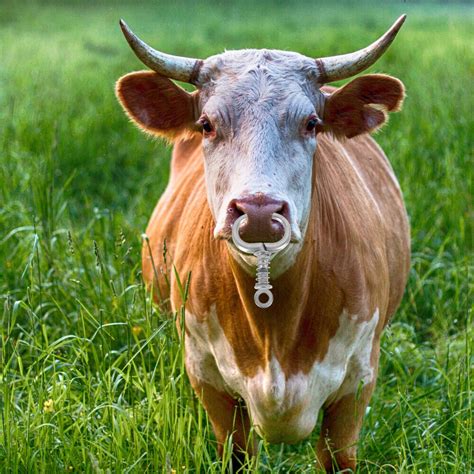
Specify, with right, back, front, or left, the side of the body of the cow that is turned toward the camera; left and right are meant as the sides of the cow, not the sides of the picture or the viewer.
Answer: front
